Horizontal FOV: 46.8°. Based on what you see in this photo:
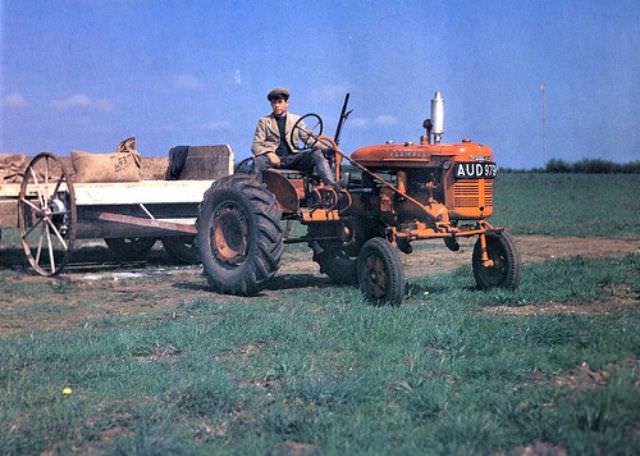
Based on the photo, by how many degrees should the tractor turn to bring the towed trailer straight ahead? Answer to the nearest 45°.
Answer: approximately 180°

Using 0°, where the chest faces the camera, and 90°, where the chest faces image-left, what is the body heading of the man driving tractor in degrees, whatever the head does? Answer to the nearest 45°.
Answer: approximately 315°

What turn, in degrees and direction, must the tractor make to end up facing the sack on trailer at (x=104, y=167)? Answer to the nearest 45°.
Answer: approximately 180°

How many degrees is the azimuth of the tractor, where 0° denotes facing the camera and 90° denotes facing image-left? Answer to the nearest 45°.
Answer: approximately 315°
